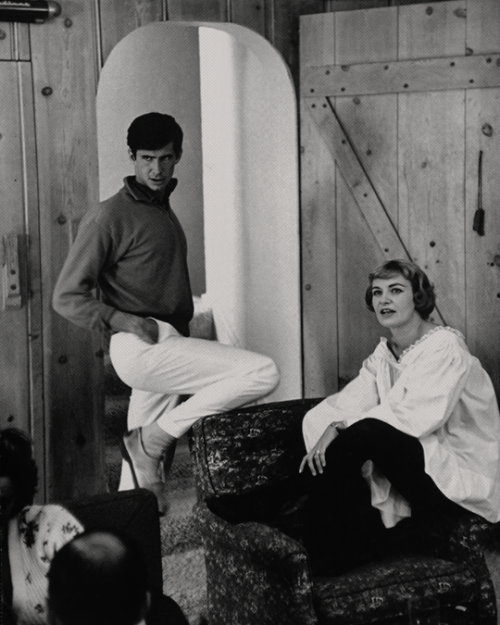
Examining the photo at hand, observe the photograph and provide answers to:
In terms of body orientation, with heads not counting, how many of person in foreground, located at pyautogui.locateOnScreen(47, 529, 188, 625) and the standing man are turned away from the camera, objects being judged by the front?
1

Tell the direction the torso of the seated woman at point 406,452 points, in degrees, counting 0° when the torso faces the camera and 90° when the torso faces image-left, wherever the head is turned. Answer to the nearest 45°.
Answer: approximately 45°

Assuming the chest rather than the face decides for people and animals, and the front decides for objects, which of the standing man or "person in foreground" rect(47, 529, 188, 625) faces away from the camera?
the person in foreground

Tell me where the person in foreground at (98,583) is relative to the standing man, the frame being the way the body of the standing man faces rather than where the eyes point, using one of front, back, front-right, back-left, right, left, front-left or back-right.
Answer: front-right

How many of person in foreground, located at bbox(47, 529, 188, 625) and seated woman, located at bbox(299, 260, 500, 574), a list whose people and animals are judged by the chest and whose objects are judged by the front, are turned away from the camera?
1

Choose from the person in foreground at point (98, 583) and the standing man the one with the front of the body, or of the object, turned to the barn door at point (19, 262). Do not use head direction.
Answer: the person in foreground

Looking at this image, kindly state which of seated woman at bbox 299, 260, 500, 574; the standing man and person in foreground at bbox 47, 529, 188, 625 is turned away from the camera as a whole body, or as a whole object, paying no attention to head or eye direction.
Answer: the person in foreground

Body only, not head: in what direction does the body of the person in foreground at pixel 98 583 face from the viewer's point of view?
away from the camera

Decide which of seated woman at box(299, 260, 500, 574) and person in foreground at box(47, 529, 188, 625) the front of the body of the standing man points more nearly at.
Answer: the seated woman

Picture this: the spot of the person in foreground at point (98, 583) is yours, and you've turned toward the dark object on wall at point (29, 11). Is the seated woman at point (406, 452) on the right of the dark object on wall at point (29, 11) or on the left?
right

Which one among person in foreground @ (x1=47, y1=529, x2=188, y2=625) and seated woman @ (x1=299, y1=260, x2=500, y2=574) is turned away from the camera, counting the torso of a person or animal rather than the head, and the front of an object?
the person in foreground
